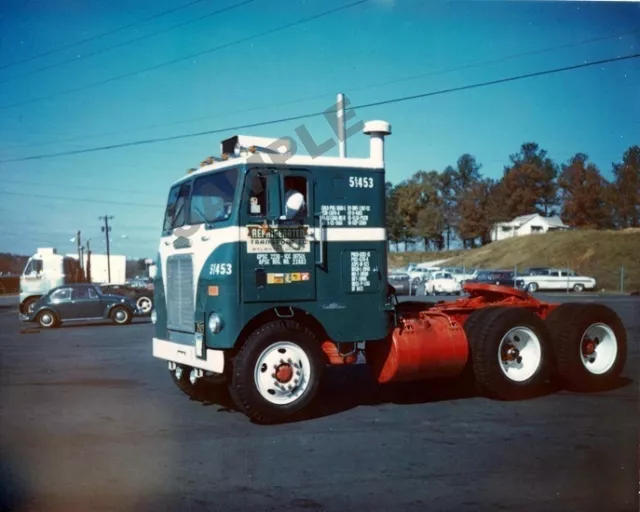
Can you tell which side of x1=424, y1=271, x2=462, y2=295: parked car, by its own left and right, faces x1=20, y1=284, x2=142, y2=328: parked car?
right

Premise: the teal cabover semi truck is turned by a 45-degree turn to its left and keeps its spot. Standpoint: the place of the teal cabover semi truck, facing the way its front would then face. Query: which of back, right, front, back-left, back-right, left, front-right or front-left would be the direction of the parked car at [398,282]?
back

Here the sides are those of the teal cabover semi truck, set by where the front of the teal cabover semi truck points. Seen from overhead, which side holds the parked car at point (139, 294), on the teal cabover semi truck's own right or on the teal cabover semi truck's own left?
on the teal cabover semi truck's own right

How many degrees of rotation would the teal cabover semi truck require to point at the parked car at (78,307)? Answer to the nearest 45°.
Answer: approximately 90° to its right

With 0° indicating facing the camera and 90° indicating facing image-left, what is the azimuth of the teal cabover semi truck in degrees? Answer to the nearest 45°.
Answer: approximately 45°

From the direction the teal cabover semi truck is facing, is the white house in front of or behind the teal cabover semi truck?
behind

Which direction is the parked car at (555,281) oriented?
to the viewer's left

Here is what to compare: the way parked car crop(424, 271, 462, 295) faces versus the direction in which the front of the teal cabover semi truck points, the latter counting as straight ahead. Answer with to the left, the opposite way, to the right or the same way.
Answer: to the left
